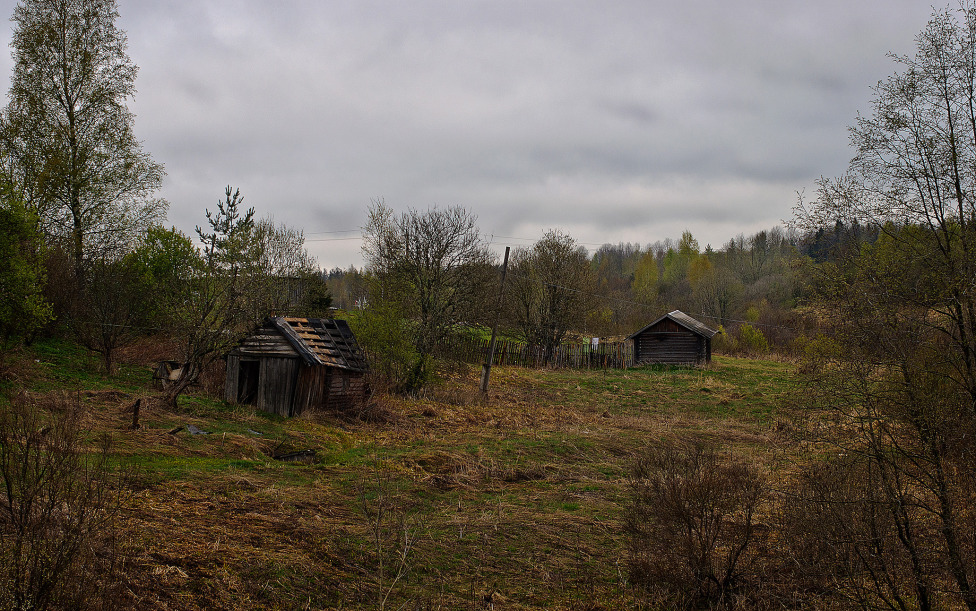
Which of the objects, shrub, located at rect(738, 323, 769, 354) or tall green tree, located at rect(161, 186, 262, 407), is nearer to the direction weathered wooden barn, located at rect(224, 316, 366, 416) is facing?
the tall green tree

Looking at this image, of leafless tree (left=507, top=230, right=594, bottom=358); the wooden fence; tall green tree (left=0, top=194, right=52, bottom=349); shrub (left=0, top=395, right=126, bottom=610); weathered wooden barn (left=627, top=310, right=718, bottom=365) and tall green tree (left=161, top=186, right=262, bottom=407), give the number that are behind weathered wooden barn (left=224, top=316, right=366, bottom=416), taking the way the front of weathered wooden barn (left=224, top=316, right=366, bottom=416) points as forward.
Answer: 3

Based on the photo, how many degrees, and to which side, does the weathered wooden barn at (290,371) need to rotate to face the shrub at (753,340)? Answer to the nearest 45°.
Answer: approximately 180°

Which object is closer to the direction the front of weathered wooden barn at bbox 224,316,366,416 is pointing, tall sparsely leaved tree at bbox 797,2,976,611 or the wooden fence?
the tall sparsely leaved tree

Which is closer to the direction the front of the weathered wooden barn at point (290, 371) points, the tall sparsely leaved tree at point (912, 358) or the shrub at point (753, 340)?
the tall sparsely leaved tree

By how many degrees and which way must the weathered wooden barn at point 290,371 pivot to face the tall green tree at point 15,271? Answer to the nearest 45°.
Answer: approximately 45° to its right

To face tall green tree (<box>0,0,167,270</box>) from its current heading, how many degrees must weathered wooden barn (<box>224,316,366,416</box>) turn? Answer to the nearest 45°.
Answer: approximately 90° to its right

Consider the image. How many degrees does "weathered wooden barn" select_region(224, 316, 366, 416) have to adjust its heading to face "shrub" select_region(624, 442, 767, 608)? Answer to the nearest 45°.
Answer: approximately 45° to its left

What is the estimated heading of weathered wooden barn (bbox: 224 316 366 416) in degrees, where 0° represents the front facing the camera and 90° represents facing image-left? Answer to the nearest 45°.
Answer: approximately 45°

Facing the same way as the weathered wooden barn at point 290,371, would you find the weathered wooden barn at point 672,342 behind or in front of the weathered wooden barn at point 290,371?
behind

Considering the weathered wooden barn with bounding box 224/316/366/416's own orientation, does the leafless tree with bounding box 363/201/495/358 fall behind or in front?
behind

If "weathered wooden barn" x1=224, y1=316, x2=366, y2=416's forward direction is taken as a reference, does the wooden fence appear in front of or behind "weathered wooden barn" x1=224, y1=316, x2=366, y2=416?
behind

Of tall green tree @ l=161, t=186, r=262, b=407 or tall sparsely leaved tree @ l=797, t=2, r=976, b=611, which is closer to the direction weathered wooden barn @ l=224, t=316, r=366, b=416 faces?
the tall green tree

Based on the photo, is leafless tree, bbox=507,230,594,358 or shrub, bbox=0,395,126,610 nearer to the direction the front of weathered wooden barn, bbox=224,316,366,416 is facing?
the shrub
